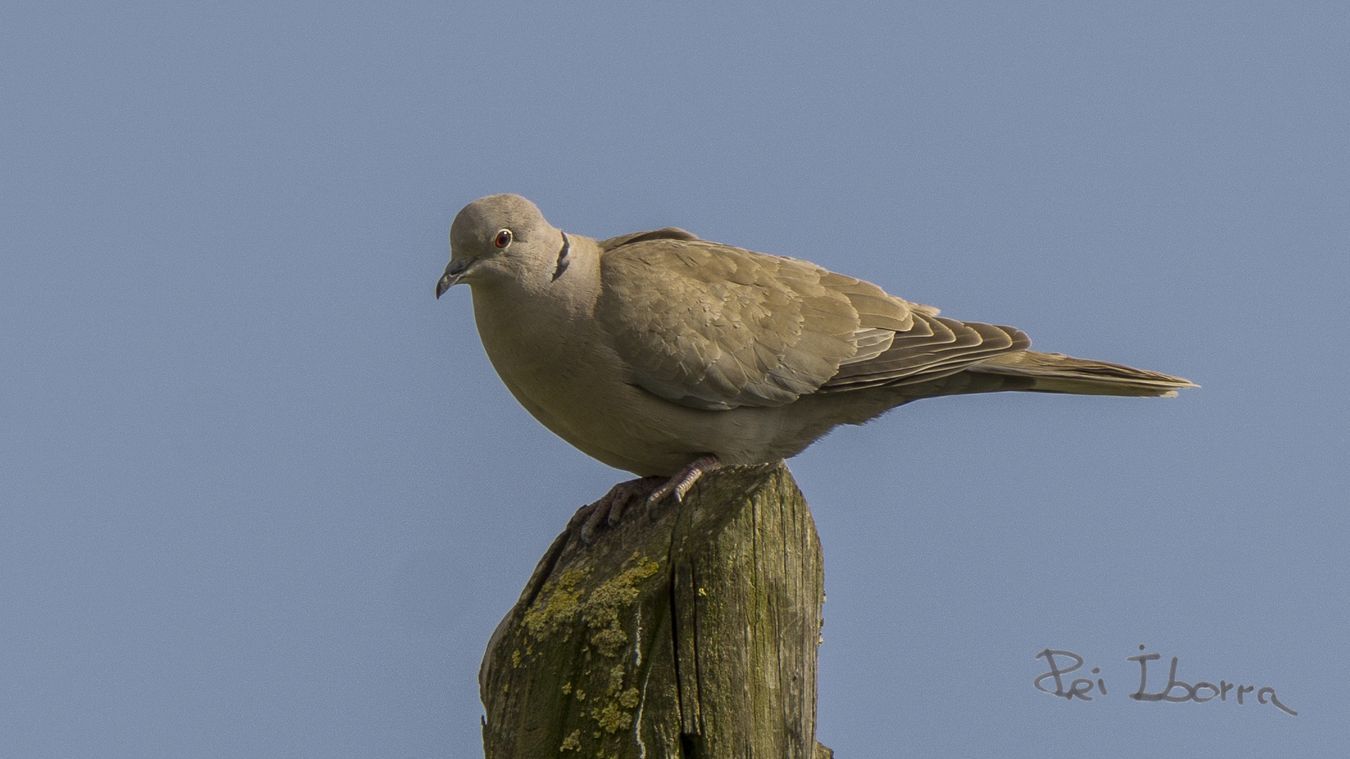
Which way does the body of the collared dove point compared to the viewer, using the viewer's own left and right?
facing to the left of the viewer
